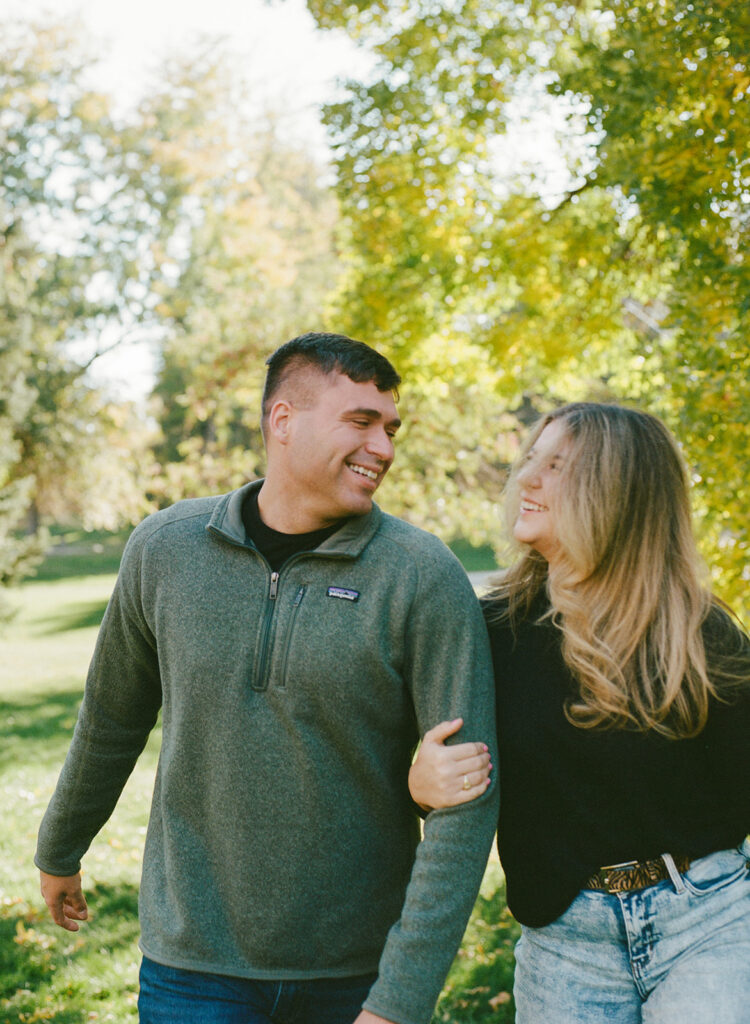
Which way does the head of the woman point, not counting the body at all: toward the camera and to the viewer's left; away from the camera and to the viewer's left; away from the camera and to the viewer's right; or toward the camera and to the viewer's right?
toward the camera and to the viewer's left

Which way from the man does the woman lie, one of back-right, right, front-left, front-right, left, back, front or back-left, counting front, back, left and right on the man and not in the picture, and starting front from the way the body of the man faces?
left

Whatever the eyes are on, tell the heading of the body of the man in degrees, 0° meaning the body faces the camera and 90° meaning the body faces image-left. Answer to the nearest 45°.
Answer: approximately 0°

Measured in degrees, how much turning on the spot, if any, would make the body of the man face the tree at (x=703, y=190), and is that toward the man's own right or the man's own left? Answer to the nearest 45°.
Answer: approximately 135° to the man's own left

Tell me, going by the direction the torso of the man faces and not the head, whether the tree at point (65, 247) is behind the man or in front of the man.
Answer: behind

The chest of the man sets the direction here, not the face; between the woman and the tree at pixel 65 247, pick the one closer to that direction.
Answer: the woman

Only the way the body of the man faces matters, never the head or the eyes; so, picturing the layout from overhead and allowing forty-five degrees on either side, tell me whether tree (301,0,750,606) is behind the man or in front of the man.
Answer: behind
